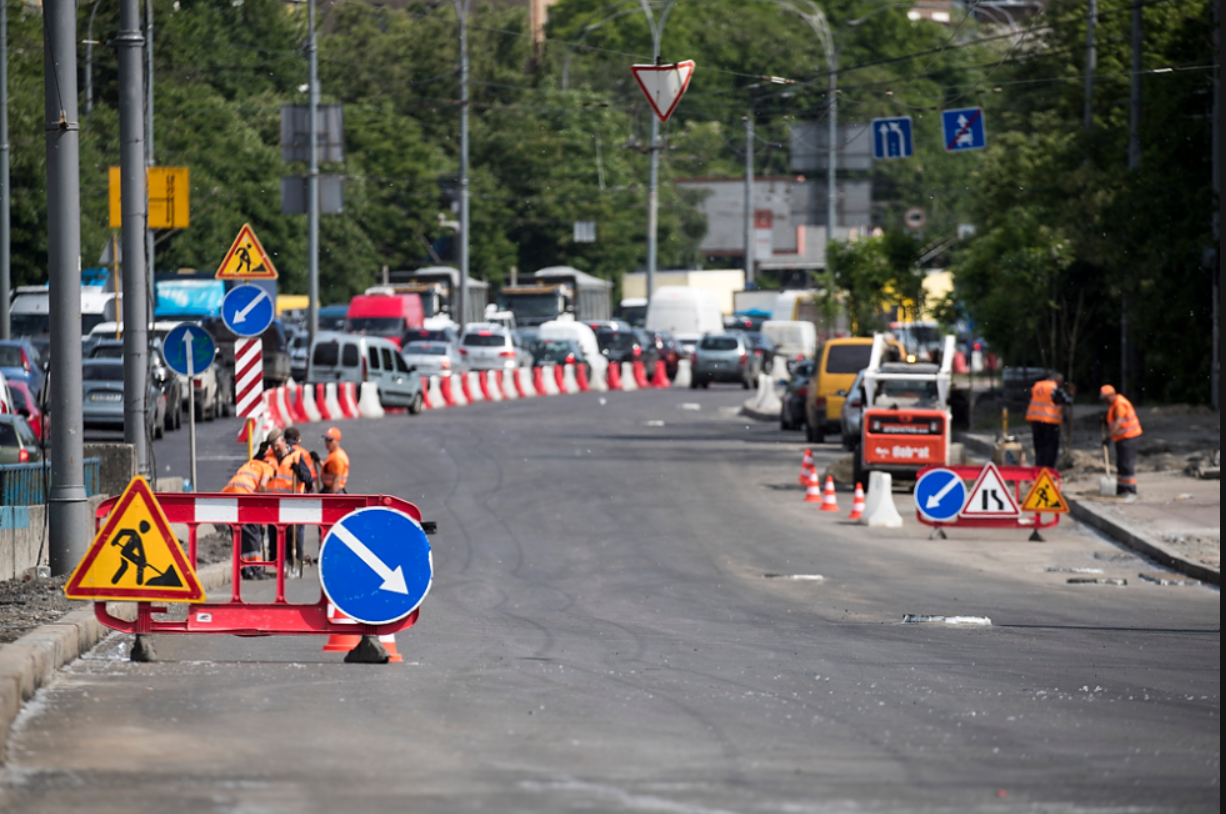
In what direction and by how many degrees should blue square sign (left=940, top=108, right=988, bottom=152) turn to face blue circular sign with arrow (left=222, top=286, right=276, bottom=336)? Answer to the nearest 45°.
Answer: approximately 45° to its right

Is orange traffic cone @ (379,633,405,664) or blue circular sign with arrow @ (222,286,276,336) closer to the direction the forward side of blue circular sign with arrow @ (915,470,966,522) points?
the orange traffic cone

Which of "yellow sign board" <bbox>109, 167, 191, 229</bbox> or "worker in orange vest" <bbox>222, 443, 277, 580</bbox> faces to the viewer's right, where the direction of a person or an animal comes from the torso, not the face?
the worker in orange vest

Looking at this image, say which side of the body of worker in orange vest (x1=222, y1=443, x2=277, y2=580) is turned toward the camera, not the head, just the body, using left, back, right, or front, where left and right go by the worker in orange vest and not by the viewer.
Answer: right

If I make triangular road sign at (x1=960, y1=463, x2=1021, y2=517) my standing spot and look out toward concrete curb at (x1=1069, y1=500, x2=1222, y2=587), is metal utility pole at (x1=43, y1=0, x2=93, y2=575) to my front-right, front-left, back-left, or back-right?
back-right

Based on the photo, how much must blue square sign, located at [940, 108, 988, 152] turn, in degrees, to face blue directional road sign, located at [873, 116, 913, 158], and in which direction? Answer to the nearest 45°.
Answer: approximately 135° to its right

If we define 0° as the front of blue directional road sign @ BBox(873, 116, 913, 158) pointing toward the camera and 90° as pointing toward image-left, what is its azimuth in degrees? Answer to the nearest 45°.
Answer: approximately 0°

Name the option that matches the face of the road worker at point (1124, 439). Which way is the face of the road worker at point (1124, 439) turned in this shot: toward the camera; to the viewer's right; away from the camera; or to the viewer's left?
to the viewer's left

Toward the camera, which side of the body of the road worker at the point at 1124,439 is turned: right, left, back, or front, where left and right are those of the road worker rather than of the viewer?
left
